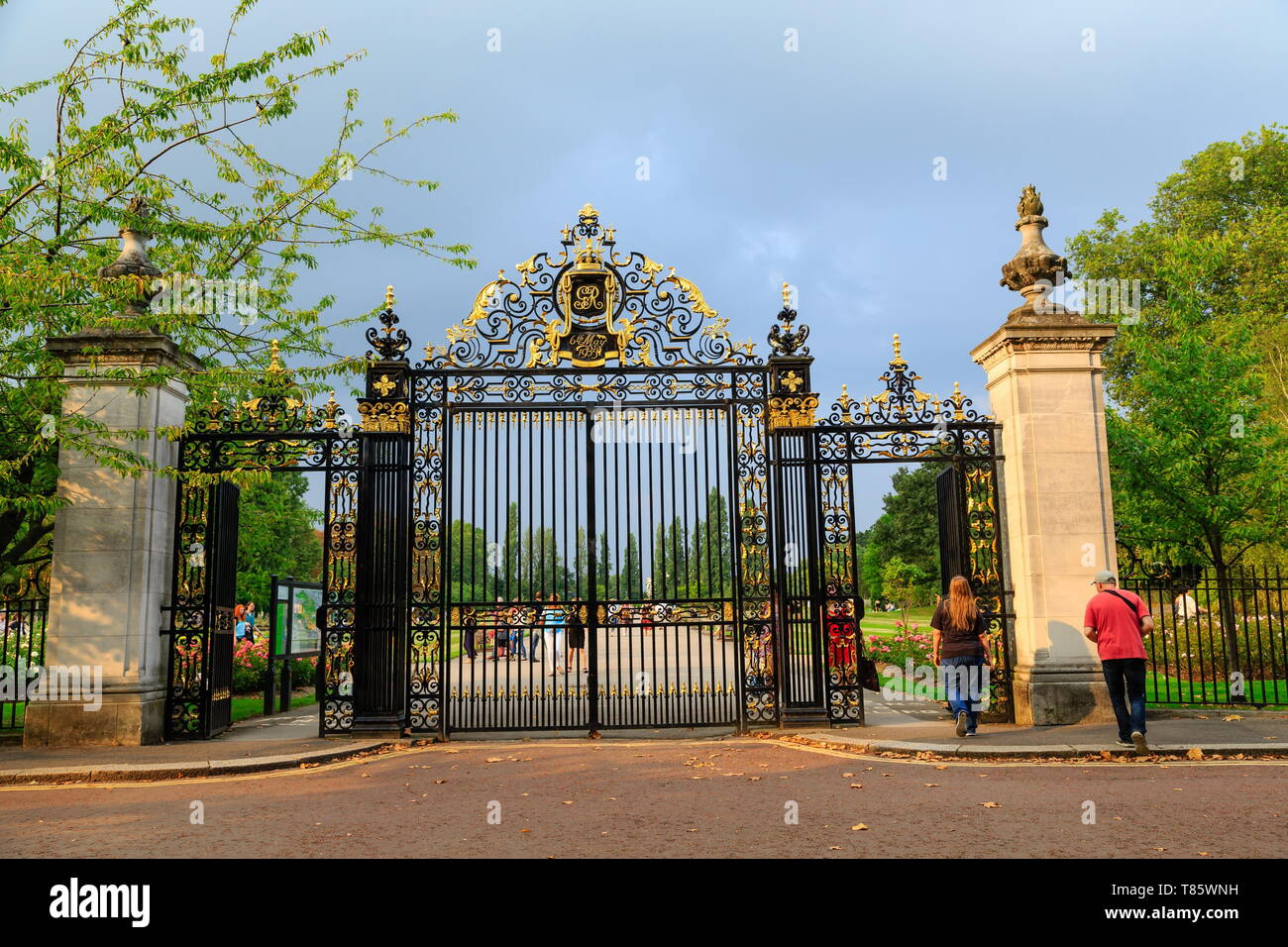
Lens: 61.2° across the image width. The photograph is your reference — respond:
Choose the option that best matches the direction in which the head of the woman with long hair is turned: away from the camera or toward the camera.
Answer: away from the camera

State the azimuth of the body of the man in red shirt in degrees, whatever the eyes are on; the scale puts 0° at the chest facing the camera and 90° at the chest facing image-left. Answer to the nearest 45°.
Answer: approximately 180°

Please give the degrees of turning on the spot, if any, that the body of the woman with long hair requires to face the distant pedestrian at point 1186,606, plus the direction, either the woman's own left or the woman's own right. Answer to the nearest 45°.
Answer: approximately 45° to the woman's own right

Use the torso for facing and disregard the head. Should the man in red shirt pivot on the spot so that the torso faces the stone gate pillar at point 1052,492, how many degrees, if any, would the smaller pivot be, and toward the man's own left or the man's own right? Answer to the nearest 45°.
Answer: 0° — they already face it

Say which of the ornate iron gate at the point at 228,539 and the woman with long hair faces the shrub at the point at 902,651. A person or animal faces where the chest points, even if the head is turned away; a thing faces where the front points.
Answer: the woman with long hair

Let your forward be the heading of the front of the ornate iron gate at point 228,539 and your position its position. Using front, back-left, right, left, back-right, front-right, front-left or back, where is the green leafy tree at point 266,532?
back

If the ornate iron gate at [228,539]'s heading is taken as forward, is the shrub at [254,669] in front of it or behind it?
behind

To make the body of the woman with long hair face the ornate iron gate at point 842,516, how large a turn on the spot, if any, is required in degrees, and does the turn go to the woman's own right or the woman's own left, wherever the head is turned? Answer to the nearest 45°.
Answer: approximately 45° to the woman's own left

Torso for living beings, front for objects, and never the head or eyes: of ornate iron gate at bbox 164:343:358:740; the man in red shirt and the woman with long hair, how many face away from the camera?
2

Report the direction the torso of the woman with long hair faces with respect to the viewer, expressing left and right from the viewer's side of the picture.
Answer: facing away from the viewer
